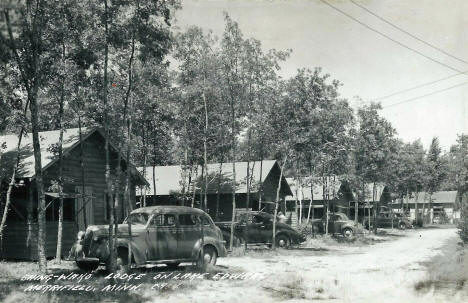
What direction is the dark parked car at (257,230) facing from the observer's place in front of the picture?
facing to the left of the viewer

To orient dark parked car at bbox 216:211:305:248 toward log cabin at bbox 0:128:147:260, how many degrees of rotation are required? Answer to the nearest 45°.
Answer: approximately 45° to its left

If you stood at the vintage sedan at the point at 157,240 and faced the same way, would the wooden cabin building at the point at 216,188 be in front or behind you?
behind

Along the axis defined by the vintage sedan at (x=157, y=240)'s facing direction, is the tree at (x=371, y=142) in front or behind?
behind

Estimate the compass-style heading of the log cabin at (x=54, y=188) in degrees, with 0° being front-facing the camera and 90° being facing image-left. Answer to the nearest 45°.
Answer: approximately 315°

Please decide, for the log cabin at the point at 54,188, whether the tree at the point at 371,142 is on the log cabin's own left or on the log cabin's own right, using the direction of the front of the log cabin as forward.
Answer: on the log cabin's own left

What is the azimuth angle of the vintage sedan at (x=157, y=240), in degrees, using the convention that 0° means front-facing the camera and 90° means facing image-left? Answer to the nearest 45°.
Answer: approximately 45°

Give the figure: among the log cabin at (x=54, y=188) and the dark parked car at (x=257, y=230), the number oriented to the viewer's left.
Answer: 1

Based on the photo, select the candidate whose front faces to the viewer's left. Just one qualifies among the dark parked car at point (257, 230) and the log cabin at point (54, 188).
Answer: the dark parked car

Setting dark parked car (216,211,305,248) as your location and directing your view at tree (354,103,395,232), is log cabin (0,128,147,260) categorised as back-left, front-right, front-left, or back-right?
back-left

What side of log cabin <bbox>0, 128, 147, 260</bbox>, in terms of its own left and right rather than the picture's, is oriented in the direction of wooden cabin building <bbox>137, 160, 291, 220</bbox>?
left
